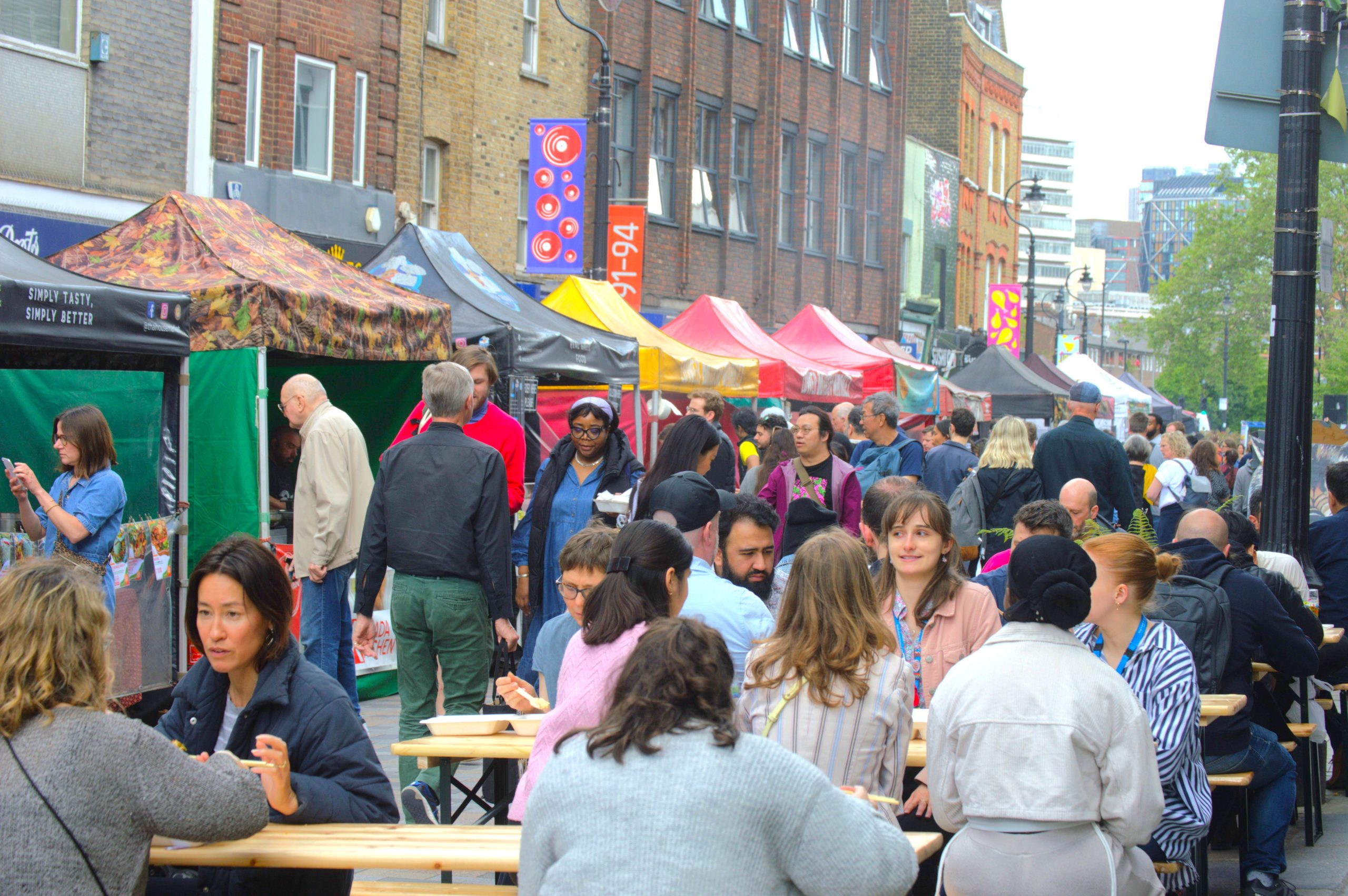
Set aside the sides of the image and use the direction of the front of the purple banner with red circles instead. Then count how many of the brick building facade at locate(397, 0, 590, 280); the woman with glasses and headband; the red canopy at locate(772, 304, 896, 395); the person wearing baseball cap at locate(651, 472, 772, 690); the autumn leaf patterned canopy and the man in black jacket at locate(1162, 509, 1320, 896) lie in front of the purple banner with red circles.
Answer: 4

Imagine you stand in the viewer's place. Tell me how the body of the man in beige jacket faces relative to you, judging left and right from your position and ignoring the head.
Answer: facing to the left of the viewer

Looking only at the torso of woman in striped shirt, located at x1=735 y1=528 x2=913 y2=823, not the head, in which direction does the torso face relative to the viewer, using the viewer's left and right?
facing away from the viewer

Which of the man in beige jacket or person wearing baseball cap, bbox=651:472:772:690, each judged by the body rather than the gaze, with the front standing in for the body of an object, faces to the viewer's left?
the man in beige jacket

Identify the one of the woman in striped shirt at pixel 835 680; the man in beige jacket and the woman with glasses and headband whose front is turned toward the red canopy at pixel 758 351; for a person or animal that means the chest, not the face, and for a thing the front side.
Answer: the woman in striped shirt

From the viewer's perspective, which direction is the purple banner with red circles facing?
toward the camera

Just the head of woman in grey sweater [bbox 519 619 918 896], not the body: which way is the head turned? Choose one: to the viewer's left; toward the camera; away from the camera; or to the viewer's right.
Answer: away from the camera

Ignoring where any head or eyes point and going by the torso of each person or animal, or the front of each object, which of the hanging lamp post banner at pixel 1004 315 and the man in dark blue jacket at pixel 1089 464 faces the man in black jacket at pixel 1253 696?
the hanging lamp post banner

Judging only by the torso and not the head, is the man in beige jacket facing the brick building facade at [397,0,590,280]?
no

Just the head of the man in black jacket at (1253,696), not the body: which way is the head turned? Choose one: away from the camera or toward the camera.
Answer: away from the camera

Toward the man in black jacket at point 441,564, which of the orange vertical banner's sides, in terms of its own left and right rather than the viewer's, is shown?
front

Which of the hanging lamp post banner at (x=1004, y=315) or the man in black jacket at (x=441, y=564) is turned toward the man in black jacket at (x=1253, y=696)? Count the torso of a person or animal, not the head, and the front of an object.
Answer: the hanging lamp post banner

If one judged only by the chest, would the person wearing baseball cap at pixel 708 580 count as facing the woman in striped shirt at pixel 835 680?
no

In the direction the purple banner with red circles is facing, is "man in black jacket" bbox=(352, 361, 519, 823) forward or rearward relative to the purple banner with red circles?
forward

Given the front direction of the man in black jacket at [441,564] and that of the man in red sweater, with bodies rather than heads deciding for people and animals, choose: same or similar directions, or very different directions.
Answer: very different directions

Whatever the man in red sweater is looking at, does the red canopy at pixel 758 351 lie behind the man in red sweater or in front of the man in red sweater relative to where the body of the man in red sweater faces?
behind
